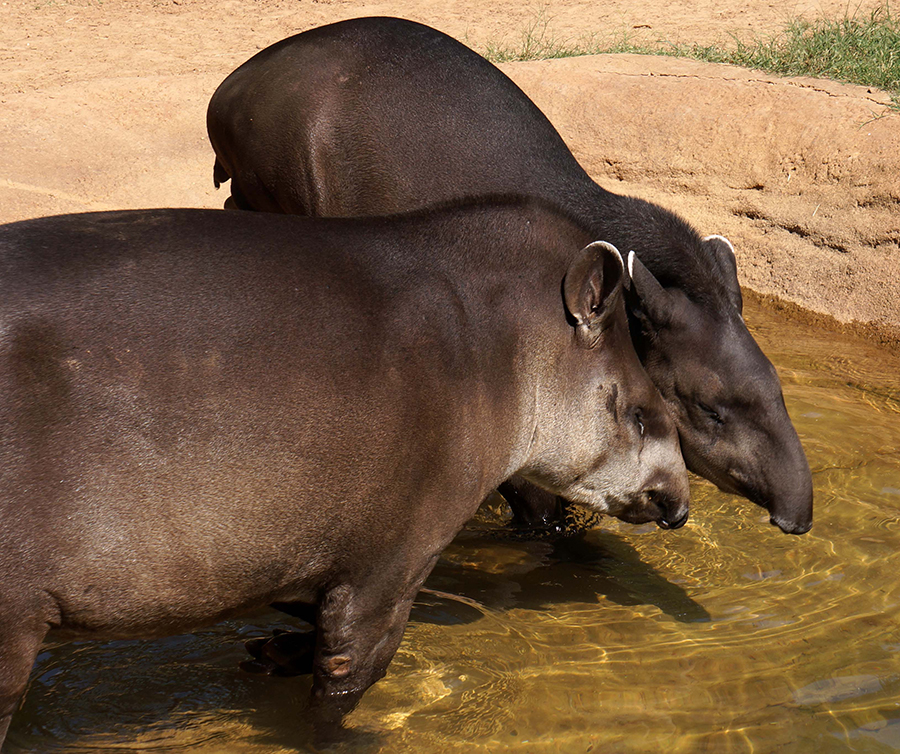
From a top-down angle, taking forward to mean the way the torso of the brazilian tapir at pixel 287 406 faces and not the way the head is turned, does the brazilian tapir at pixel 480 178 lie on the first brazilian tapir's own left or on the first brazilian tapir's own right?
on the first brazilian tapir's own left

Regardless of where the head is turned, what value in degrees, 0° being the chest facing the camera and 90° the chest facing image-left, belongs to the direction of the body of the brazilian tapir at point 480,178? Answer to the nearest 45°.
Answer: approximately 315°

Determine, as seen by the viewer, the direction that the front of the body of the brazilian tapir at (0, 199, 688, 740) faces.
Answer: to the viewer's right
